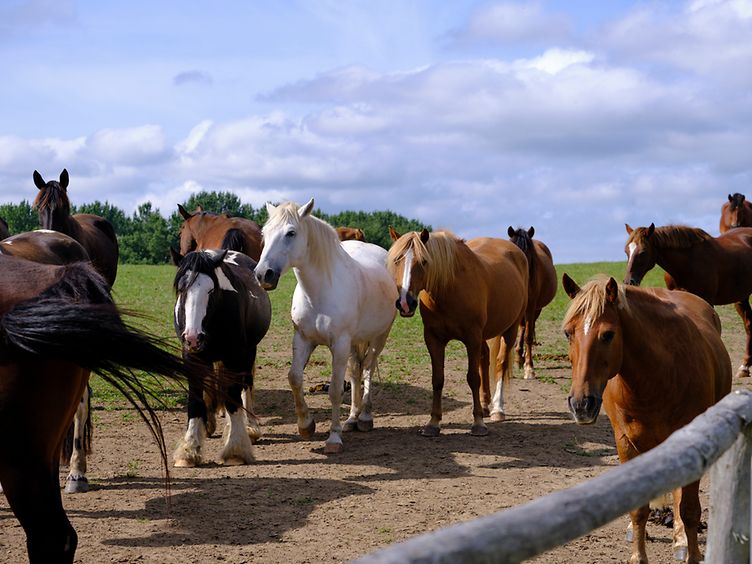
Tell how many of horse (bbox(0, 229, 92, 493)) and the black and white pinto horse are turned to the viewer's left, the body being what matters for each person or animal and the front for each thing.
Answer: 1

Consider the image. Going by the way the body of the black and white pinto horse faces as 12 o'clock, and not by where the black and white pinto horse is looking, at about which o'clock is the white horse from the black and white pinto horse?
The white horse is roughly at 8 o'clock from the black and white pinto horse.

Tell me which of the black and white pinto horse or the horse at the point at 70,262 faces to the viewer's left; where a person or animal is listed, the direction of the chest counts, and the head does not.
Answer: the horse

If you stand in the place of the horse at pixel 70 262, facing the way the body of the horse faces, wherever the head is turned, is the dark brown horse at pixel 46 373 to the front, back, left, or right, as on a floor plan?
left

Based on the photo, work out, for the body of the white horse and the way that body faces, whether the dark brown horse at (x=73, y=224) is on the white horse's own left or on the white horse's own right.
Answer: on the white horse's own right

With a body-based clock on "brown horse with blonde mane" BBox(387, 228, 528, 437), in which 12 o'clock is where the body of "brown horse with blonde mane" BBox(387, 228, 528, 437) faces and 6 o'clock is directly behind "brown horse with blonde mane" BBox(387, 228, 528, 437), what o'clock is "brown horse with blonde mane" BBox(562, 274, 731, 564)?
"brown horse with blonde mane" BBox(562, 274, 731, 564) is roughly at 10 o'clock from "brown horse with blonde mane" BBox(387, 228, 528, 437).

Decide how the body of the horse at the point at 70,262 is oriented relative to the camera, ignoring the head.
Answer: to the viewer's left

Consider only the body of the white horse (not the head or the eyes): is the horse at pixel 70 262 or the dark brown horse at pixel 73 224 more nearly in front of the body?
the horse

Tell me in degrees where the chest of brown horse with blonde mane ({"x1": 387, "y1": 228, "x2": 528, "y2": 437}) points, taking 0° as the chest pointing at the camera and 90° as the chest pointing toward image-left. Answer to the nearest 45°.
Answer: approximately 45°
